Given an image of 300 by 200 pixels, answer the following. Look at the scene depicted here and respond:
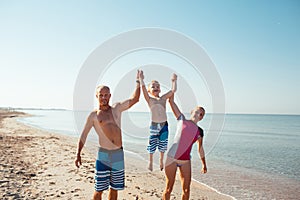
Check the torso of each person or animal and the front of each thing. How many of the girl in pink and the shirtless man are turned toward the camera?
2

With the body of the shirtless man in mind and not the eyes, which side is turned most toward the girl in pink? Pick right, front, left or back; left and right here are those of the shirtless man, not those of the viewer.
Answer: left

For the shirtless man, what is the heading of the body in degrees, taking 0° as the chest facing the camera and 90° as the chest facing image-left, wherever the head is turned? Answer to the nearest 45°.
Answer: approximately 0°

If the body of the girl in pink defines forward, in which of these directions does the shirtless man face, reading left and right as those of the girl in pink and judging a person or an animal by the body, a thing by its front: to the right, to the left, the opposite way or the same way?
the same way

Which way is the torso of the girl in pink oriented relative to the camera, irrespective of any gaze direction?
toward the camera

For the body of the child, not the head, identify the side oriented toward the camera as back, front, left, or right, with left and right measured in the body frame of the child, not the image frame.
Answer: front
